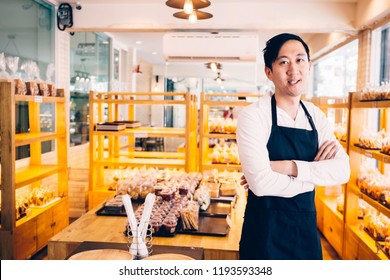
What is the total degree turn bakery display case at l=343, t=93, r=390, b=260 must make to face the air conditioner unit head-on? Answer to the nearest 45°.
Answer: approximately 90° to its right

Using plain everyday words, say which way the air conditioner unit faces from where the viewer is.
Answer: facing the viewer

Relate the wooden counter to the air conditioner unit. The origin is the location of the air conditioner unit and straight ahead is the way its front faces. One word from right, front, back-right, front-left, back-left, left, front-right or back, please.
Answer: front

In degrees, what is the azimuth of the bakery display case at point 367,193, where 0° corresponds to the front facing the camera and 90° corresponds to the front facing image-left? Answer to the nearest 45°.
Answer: approximately 45°

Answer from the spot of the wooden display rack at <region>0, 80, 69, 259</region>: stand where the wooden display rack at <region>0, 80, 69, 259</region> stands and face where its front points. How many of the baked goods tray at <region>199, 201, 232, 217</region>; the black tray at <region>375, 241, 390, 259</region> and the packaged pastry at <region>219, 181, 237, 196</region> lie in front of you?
3

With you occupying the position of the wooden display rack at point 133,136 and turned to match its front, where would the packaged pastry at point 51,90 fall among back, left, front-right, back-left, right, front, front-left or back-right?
front-right

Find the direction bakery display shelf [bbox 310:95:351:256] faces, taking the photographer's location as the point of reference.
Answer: facing the viewer and to the left of the viewer

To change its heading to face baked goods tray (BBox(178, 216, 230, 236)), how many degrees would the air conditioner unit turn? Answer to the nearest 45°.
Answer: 0° — it already faces it

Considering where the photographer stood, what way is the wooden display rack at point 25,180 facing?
facing the viewer and to the right of the viewer

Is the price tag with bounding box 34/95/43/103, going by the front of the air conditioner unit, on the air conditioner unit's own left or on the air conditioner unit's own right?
on the air conditioner unit's own right

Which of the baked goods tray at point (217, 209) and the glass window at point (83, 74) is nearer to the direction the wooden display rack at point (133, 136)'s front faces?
the baked goods tray

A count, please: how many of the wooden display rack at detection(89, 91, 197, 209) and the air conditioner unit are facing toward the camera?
2

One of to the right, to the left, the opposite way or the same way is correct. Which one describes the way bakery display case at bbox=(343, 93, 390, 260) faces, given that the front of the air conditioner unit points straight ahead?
to the right

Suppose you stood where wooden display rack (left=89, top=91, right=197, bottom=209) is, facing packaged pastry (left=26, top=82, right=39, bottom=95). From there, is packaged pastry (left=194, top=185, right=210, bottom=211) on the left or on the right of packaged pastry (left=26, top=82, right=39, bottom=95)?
left

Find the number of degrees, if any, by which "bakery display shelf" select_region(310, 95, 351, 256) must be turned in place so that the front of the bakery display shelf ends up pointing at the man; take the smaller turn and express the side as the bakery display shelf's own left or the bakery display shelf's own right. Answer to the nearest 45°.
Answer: approximately 45° to the bakery display shelf's own left

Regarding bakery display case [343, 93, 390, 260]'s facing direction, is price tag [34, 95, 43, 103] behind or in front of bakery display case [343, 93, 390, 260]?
in front

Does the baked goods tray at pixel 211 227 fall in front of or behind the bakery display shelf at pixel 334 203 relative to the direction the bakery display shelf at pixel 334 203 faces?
in front

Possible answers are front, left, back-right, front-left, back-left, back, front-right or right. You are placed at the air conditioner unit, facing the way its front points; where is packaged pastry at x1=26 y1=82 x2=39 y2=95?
front-right
